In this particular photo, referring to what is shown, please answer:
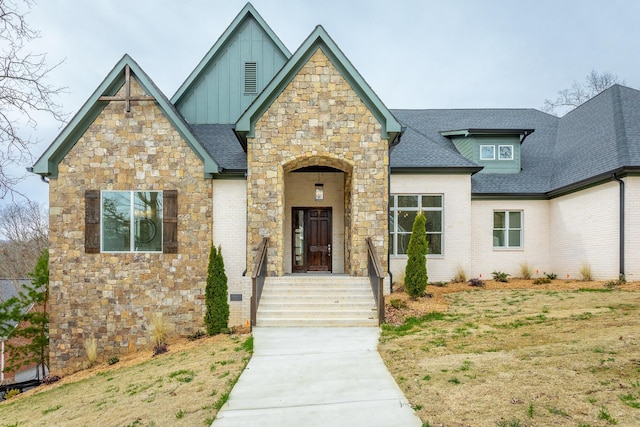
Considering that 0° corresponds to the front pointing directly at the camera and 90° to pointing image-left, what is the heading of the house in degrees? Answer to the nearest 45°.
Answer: approximately 0°
